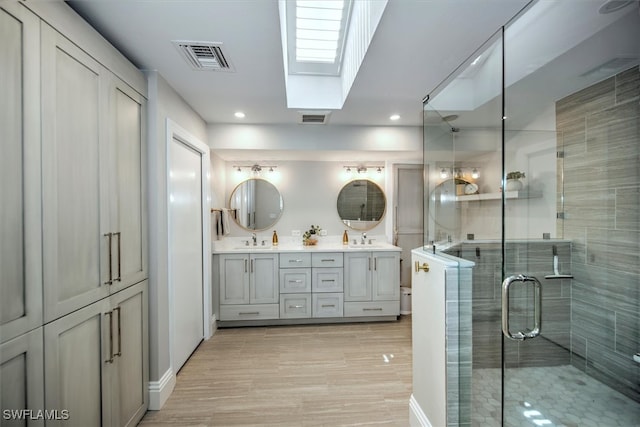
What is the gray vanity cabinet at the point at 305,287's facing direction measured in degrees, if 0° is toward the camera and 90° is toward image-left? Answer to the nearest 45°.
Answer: approximately 0°

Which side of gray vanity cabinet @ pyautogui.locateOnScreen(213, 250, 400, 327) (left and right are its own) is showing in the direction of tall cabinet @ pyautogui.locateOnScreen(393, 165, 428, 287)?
left

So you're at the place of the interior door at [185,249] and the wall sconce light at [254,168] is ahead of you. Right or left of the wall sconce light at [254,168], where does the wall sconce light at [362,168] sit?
right

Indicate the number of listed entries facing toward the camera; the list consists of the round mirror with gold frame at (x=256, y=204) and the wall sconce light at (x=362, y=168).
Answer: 2

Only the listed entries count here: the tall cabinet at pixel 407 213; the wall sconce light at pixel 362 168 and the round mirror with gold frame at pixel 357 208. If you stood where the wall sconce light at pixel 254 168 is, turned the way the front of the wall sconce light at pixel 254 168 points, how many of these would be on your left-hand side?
3

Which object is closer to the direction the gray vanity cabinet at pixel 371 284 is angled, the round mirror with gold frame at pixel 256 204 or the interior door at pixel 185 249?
the interior door
